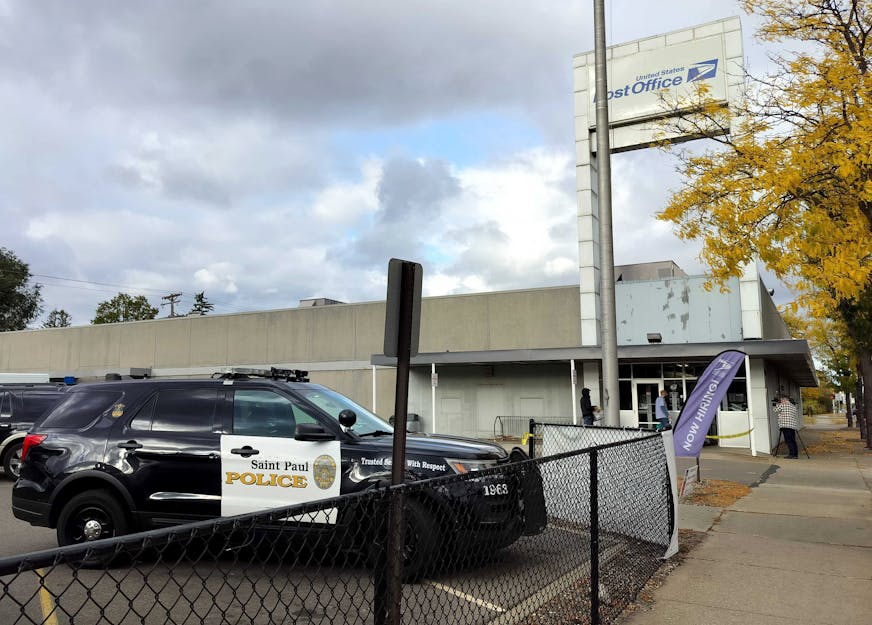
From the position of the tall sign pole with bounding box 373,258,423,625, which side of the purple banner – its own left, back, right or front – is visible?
front

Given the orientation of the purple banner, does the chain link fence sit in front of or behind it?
in front

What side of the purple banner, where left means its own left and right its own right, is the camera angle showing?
front

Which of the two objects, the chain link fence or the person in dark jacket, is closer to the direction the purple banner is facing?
the chain link fence

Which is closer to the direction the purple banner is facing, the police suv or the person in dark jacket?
the police suv

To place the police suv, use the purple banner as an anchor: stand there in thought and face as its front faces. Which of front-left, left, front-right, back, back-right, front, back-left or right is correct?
front-right

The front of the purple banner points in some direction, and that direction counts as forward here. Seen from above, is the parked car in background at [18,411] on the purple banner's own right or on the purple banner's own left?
on the purple banner's own right
